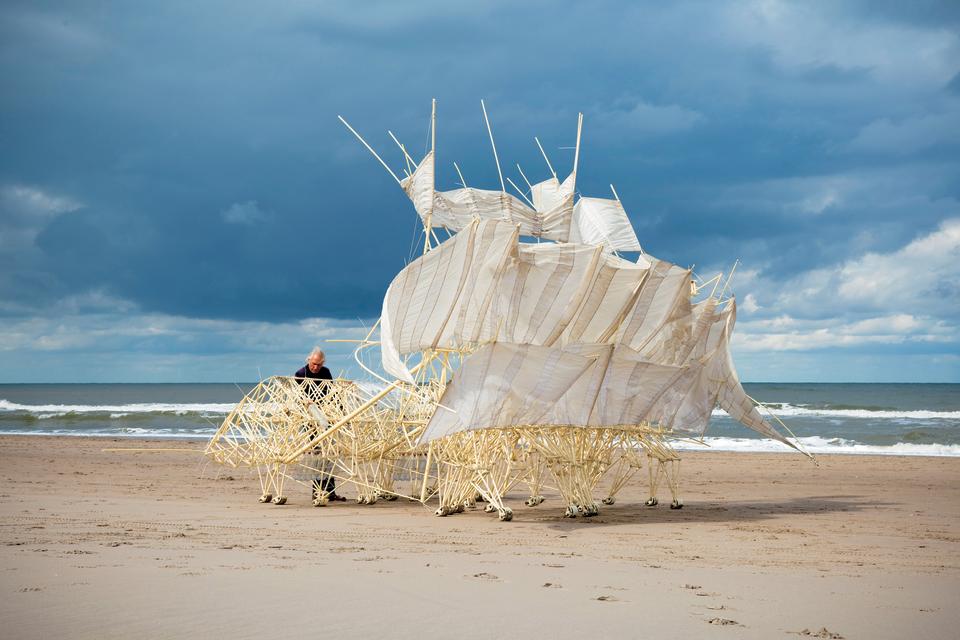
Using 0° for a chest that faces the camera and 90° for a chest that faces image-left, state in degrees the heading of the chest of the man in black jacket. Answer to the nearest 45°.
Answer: approximately 315°
